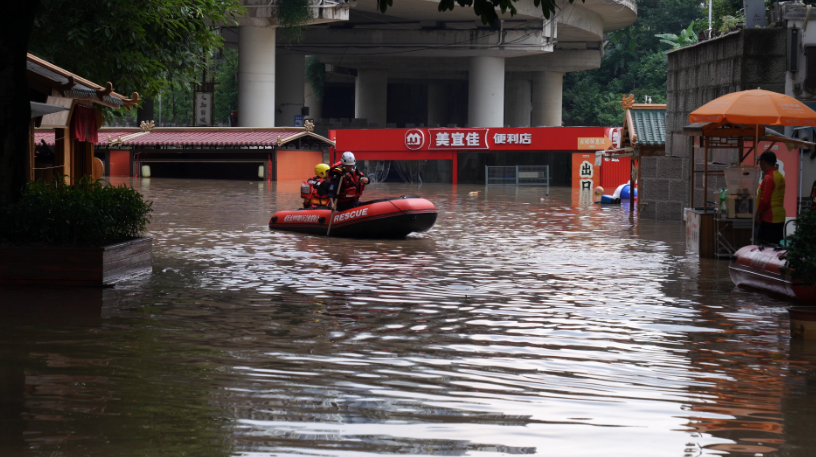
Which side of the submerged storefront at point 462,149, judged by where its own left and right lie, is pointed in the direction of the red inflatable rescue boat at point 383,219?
front

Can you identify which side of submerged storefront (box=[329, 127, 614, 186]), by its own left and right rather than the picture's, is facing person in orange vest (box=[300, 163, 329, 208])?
front

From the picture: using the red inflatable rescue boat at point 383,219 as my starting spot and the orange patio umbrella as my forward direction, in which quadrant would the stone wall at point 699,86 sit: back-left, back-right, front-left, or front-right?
front-left

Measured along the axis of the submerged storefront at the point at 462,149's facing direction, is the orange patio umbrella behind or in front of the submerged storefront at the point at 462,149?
in front

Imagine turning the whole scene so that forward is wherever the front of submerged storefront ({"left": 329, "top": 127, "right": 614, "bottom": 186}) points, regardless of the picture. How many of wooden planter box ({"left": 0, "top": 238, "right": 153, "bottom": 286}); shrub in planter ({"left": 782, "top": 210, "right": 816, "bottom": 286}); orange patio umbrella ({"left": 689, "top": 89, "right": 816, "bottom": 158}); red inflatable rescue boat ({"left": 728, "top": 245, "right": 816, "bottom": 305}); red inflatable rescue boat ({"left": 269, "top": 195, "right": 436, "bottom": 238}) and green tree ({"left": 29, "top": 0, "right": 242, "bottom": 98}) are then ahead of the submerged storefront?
6

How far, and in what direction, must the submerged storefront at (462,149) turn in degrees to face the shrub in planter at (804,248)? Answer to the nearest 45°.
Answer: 0° — it already faces it

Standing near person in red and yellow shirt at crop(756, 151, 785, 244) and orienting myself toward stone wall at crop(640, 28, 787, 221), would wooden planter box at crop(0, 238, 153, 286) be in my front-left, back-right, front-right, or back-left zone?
back-left

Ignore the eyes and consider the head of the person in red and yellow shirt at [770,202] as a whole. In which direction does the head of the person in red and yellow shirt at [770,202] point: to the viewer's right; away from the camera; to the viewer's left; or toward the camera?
to the viewer's left

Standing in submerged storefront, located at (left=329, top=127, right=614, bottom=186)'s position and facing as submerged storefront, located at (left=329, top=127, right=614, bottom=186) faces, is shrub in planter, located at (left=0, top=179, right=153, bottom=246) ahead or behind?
ahead

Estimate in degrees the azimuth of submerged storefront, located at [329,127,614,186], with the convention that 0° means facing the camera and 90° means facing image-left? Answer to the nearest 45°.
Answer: approximately 0°

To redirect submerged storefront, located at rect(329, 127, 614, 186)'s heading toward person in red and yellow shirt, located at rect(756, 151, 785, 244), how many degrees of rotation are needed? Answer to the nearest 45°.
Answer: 0° — it already faces them

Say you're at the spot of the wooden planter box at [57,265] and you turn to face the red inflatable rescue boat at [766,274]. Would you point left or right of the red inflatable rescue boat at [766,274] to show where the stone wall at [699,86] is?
left

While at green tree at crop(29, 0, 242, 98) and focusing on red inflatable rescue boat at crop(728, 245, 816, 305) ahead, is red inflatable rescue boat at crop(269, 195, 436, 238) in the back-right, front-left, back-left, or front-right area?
front-left

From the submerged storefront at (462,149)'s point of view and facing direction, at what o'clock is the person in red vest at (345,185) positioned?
The person in red vest is roughly at 12 o'clock from the submerged storefront.
